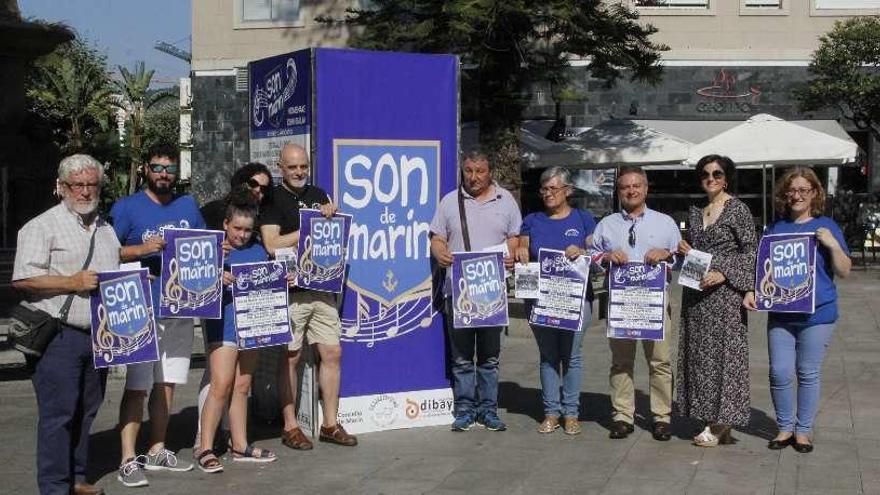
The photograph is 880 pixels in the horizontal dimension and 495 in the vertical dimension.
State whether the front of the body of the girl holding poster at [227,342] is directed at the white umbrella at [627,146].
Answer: no

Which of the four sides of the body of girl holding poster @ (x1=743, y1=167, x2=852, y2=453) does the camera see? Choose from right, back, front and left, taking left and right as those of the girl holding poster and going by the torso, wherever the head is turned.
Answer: front

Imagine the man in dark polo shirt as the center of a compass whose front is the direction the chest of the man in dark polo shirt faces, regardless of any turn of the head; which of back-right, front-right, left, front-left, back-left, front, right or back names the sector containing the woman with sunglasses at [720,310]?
front-left

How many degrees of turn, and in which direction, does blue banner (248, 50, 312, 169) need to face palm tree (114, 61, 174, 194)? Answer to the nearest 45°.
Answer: approximately 135° to its right

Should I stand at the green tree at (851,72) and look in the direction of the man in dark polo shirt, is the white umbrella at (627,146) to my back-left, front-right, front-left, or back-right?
front-right

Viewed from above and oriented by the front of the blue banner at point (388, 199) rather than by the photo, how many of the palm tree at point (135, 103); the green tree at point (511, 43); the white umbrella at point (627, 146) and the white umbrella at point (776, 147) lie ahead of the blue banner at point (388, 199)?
0

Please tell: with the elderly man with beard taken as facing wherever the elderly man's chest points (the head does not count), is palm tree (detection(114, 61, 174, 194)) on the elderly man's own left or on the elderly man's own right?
on the elderly man's own left

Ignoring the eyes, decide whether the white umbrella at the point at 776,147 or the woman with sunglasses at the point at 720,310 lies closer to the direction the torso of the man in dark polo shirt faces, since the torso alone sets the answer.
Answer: the woman with sunglasses

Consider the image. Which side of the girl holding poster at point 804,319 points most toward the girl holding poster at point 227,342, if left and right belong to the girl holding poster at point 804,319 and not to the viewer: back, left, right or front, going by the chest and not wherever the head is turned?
right

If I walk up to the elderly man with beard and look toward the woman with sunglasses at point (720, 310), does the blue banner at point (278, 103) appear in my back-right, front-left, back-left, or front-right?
front-left

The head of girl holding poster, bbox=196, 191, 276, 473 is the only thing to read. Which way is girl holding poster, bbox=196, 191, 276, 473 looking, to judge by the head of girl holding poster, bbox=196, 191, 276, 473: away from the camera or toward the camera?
toward the camera

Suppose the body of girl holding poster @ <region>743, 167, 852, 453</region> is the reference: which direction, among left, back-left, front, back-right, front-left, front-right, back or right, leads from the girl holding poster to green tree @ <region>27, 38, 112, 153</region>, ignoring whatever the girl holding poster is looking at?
back-right

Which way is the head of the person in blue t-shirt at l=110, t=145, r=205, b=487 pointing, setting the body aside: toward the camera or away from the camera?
toward the camera

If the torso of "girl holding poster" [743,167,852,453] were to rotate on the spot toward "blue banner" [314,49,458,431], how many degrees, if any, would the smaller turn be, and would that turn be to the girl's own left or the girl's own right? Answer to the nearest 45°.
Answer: approximately 90° to the girl's own right

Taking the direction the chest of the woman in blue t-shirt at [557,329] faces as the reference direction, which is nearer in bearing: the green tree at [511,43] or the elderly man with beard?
the elderly man with beard

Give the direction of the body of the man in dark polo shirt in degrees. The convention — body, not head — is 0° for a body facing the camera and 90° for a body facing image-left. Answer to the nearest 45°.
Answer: approximately 315°

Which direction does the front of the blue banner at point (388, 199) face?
toward the camera

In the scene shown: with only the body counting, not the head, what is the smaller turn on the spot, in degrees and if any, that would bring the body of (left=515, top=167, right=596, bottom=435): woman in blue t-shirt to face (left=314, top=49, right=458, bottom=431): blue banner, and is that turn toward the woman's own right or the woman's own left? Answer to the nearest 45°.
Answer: approximately 90° to the woman's own right

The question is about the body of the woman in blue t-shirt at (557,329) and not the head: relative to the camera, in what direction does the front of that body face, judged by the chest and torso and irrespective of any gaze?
toward the camera

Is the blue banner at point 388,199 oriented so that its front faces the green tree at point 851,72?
no
